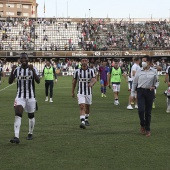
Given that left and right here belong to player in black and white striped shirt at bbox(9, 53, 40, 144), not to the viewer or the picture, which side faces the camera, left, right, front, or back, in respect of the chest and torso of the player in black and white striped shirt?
front

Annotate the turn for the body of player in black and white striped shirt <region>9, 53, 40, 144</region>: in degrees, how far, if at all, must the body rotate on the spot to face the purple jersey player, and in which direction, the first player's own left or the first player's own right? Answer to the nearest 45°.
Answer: approximately 180°
